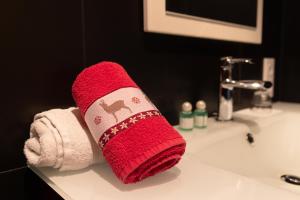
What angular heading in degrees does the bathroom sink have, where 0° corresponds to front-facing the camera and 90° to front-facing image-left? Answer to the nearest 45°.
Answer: approximately 315°
